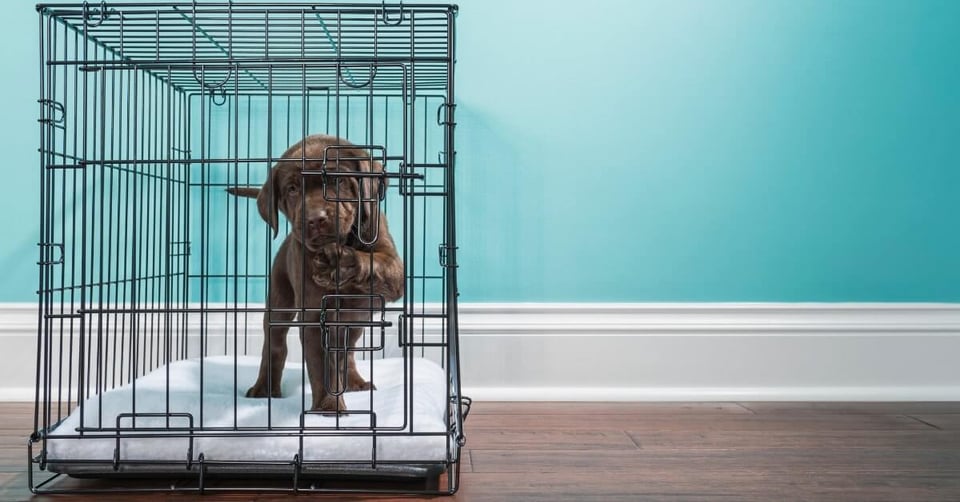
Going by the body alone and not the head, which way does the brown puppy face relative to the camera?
toward the camera

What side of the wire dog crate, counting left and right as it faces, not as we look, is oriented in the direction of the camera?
front
